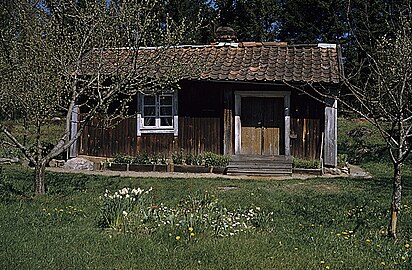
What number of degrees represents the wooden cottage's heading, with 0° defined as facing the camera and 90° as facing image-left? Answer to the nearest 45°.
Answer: approximately 0°

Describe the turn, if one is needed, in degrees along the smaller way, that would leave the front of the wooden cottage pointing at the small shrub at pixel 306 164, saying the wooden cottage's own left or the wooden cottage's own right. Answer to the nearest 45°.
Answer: approximately 45° to the wooden cottage's own left

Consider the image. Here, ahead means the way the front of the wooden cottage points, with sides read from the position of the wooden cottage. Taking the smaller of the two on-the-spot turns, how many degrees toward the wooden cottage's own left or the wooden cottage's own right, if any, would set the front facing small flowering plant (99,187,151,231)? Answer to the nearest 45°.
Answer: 0° — it already faces it
